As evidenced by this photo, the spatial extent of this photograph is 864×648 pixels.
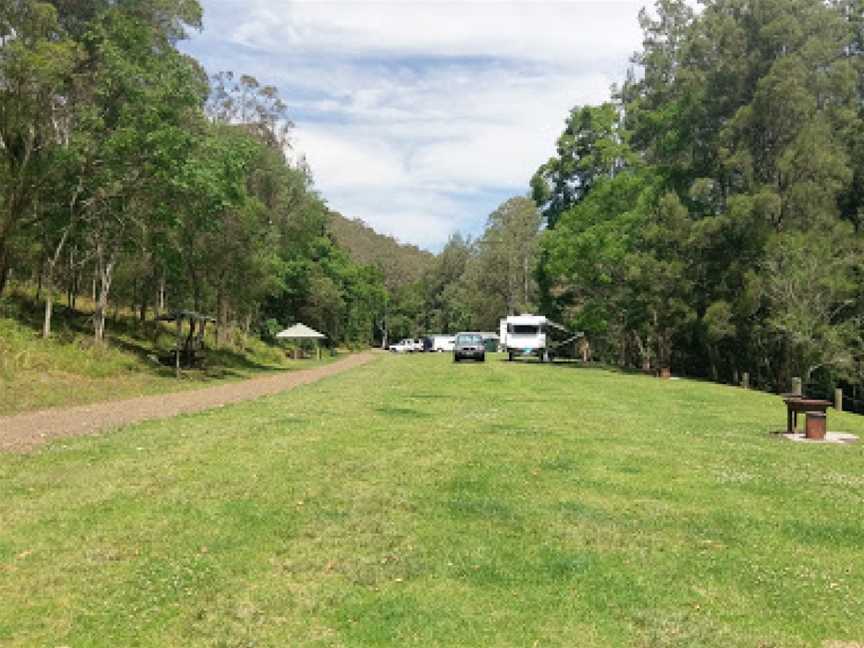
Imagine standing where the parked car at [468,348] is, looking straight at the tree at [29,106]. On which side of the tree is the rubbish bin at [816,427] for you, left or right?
left

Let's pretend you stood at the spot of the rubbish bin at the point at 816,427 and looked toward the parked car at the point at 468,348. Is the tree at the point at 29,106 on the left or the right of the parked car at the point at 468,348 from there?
left

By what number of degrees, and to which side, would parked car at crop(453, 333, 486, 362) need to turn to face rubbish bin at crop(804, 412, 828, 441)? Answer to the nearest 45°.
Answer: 0° — it already faces it

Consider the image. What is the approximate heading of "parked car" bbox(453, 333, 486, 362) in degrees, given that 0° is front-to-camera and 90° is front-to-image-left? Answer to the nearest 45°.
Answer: approximately 0°

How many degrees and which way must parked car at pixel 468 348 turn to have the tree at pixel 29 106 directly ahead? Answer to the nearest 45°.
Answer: approximately 45° to its right
